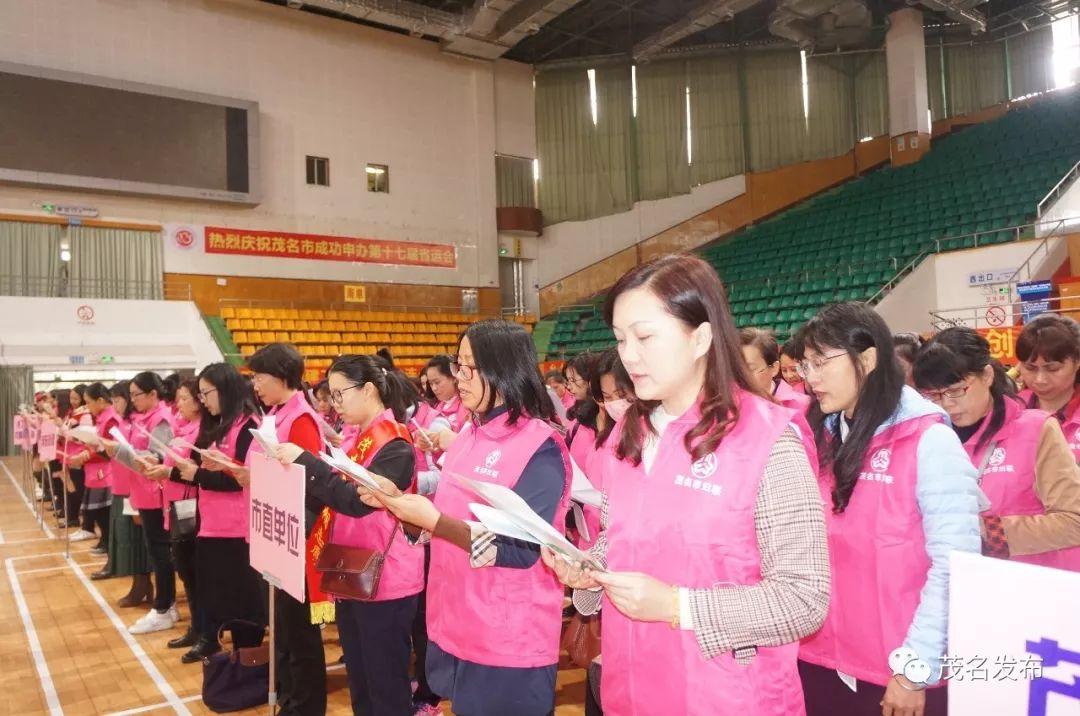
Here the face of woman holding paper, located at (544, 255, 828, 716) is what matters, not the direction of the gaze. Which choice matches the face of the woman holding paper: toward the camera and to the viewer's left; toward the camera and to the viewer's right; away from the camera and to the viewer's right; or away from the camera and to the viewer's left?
toward the camera and to the viewer's left

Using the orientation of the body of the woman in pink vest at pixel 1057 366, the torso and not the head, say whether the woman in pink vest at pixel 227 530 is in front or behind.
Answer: in front

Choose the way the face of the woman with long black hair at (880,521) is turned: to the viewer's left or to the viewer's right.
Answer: to the viewer's left

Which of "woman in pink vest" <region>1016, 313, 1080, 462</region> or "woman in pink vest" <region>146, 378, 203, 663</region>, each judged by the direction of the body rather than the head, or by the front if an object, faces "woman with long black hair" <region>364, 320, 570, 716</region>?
"woman in pink vest" <region>1016, 313, 1080, 462</region>

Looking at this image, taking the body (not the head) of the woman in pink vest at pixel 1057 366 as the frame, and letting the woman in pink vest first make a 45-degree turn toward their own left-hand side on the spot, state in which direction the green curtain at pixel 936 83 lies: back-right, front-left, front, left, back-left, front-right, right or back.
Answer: back

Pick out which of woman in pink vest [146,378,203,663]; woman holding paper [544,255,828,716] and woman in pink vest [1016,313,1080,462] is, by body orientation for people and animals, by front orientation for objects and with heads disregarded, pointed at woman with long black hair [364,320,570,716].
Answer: woman in pink vest [1016,313,1080,462]

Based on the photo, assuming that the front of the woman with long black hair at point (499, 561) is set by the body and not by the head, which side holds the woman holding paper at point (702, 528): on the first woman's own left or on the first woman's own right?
on the first woman's own left

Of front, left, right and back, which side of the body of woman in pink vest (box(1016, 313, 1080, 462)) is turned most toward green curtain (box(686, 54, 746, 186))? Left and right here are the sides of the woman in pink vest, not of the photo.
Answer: right

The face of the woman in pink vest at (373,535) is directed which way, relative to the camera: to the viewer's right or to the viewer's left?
to the viewer's left

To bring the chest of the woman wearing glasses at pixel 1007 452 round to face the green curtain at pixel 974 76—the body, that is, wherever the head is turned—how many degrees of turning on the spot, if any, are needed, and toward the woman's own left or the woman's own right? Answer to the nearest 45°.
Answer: approximately 135° to the woman's own right

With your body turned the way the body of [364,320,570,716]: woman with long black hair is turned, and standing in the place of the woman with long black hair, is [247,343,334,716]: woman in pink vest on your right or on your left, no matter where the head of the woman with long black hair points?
on your right

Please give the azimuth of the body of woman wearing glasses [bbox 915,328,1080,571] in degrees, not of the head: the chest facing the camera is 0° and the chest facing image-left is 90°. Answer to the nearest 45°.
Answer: approximately 45°

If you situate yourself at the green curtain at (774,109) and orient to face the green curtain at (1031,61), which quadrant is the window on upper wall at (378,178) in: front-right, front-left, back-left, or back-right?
back-right

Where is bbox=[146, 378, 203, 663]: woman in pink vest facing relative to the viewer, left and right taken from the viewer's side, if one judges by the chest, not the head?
facing to the left of the viewer
